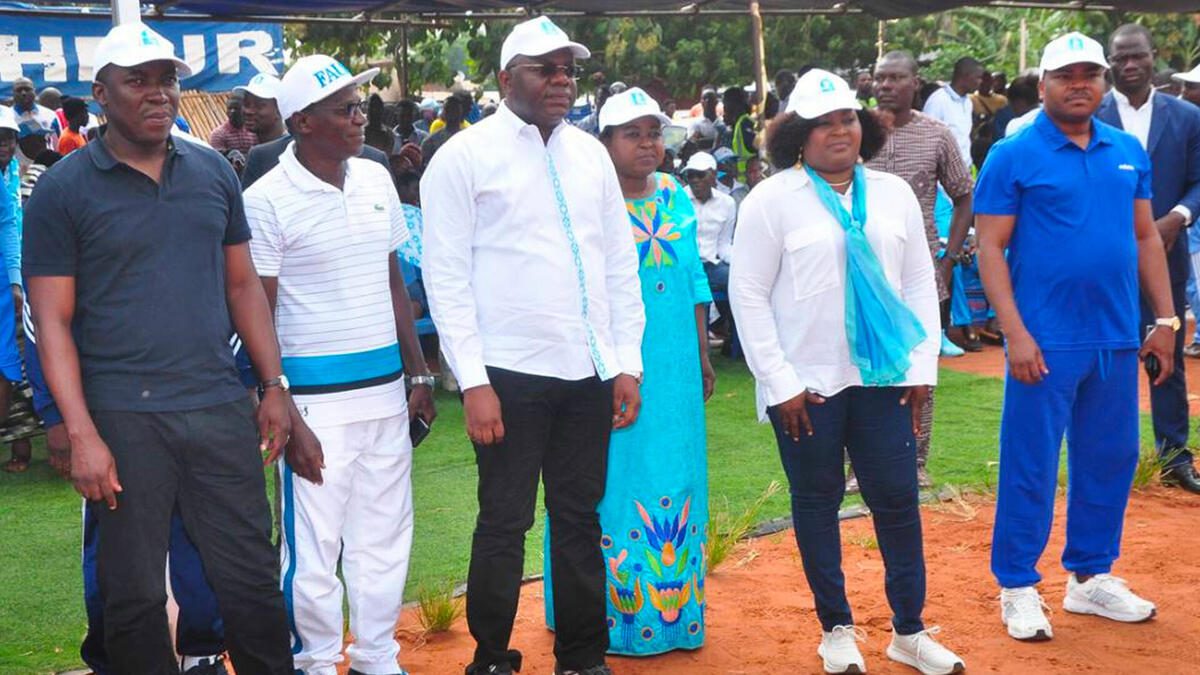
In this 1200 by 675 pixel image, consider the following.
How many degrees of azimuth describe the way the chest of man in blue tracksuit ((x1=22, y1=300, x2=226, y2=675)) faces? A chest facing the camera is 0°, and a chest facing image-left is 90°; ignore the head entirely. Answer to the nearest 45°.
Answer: approximately 315°

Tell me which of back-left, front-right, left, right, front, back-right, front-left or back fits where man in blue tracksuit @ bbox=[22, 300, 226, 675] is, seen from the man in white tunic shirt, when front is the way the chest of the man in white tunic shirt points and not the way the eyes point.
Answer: back-right

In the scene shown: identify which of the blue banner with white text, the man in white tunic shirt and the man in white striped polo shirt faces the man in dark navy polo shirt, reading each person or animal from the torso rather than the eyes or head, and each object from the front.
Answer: the blue banner with white text

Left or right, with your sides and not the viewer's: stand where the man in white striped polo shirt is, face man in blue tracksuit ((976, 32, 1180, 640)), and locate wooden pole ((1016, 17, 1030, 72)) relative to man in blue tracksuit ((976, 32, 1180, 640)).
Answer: left

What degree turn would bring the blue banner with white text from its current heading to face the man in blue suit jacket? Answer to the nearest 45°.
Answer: approximately 45° to its left

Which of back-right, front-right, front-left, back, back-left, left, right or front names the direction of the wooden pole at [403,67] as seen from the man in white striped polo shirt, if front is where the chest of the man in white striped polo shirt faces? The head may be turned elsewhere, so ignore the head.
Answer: back-left

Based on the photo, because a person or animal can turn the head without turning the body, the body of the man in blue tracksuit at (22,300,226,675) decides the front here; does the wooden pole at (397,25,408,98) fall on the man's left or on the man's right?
on the man's left
